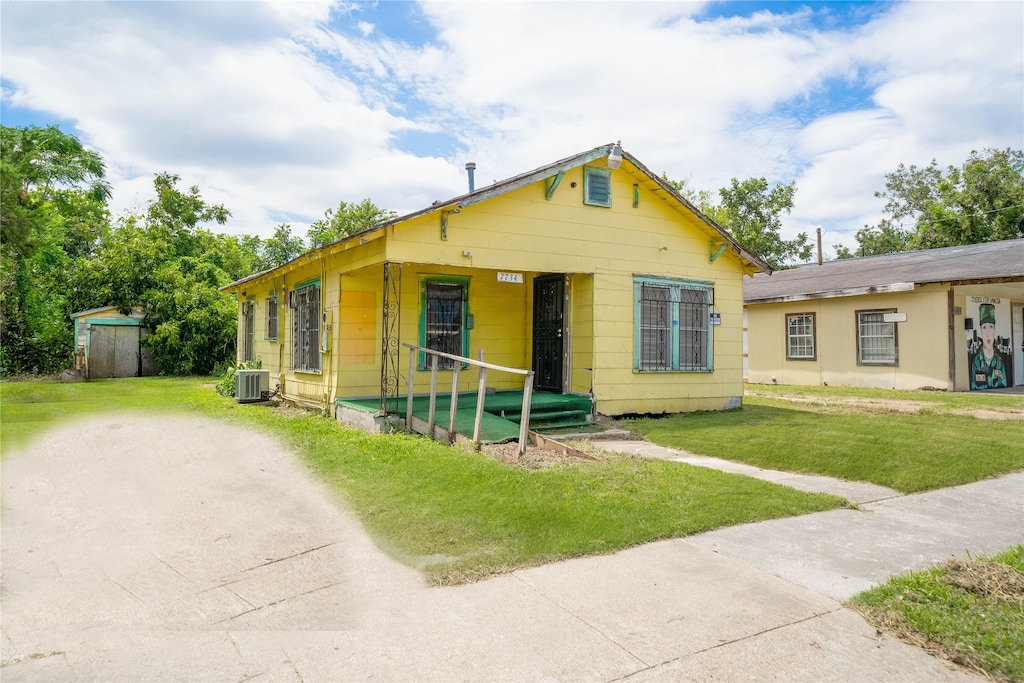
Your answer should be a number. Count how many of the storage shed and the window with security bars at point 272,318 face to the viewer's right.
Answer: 0

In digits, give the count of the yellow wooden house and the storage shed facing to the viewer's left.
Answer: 0

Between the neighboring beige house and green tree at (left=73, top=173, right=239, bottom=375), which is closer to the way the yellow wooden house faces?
the neighboring beige house

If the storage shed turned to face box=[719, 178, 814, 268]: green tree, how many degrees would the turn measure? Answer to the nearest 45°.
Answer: approximately 90° to its left

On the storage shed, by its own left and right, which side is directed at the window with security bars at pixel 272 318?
front

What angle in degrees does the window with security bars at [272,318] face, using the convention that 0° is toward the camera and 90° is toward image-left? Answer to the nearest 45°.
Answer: approximately 45°

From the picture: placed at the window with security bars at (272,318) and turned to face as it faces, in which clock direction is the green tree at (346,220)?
The green tree is roughly at 5 o'clock from the window with security bars.

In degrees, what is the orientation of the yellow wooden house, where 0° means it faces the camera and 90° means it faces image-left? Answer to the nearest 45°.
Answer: approximately 315°

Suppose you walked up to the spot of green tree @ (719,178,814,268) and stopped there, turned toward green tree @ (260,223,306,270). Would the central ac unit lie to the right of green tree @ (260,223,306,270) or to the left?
left

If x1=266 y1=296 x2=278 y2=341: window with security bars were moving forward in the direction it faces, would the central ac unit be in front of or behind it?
in front

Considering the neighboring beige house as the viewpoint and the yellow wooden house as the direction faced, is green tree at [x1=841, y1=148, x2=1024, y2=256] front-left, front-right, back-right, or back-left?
back-right

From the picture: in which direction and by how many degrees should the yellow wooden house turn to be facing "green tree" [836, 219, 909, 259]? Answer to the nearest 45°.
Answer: approximately 90° to its left

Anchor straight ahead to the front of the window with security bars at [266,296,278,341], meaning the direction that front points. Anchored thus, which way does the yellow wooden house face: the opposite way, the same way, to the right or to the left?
to the left

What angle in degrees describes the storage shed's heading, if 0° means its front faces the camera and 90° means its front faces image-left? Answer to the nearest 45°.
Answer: approximately 0°
